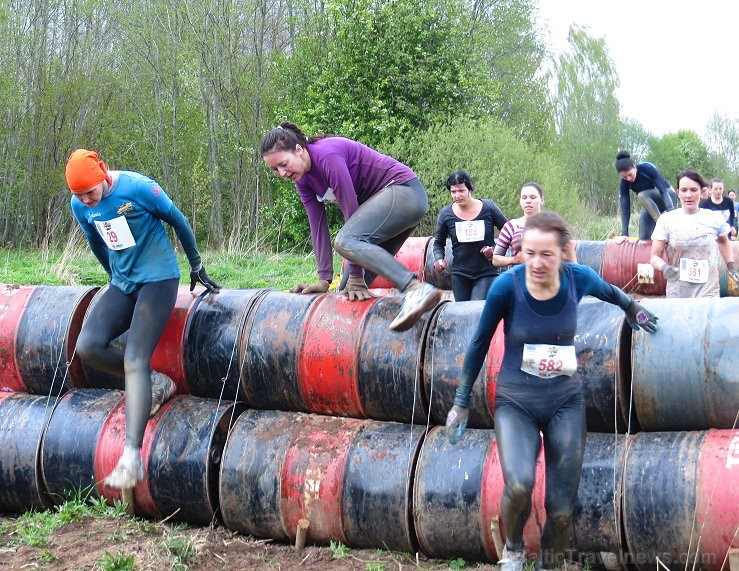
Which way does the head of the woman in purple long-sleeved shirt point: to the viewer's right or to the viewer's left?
to the viewer's left

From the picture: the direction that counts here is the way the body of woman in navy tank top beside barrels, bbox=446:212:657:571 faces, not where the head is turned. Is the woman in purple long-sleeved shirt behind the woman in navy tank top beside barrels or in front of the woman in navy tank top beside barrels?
behind

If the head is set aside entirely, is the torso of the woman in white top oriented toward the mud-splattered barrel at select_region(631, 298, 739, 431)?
yes

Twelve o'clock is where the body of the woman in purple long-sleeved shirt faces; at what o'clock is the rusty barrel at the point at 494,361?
The rusty barrel is roughly at 7 o'clock from the woman in purple long-sleeved shirt.

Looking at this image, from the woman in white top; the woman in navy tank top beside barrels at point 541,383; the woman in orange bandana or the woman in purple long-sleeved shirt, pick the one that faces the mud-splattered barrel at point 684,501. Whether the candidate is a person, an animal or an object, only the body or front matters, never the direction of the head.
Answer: the woman in white top

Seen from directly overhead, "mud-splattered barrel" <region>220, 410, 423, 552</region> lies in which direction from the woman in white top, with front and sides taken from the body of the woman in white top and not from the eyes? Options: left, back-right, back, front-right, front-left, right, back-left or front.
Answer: front-right

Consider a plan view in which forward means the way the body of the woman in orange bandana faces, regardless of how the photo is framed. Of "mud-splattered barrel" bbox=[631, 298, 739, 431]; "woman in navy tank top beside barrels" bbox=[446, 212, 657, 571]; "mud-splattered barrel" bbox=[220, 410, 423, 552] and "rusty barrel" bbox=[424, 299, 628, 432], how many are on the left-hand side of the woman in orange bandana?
4

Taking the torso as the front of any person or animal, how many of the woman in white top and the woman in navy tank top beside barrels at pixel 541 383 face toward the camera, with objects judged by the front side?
2

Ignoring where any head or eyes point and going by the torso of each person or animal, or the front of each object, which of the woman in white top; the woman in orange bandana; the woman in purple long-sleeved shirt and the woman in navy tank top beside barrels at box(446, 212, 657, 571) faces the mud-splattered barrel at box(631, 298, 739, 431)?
the woman in white top

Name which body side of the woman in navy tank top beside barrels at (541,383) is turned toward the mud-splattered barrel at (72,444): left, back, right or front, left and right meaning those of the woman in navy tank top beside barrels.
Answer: right

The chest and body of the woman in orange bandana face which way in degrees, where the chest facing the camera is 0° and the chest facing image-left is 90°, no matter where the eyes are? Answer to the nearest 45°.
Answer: approximately 45°
